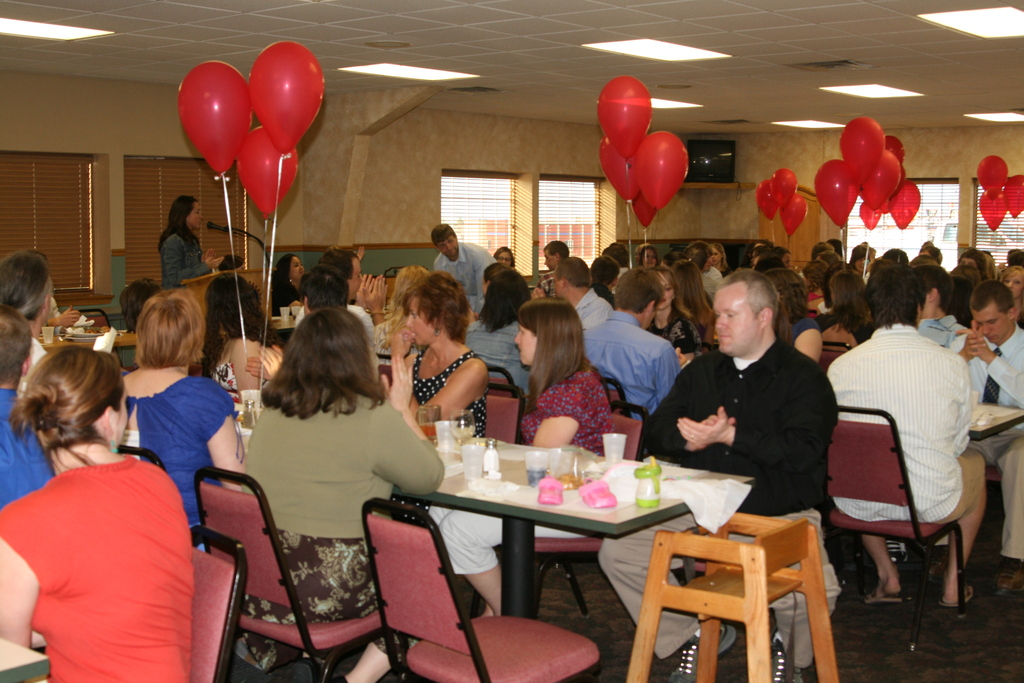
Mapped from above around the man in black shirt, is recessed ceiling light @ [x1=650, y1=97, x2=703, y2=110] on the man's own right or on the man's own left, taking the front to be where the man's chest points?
on the man's own right

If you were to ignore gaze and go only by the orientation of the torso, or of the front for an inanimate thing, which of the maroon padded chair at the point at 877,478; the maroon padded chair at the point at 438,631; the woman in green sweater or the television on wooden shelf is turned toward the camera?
the television on wooden shelf

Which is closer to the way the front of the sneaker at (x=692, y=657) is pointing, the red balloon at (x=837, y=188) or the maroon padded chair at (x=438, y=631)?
the maroon padded chair

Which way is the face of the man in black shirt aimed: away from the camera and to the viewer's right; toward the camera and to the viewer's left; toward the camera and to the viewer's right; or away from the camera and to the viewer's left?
toward the camera and to the viewer's left

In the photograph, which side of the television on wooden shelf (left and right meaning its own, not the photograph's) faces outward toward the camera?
front

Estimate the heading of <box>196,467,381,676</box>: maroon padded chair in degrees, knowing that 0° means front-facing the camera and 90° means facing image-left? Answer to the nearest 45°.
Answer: approximately 225°

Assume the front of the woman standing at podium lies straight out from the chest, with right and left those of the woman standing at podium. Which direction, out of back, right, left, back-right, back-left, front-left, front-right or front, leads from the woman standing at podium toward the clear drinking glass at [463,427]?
right

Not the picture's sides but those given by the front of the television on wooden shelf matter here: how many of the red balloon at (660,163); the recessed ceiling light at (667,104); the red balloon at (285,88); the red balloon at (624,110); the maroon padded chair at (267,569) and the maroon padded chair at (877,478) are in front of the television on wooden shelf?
6

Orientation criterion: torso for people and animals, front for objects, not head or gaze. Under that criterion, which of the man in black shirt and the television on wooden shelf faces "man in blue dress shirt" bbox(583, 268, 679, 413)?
the television on wooden shelf

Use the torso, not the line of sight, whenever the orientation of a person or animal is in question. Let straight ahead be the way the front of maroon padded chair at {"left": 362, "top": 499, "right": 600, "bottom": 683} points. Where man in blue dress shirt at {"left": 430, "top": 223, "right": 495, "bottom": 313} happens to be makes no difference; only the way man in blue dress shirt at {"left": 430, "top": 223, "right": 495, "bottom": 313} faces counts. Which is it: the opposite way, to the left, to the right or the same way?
the opposite way

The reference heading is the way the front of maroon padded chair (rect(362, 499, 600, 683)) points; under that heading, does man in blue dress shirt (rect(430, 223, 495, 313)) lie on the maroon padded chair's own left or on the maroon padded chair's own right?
on the maroon padded chair's own left

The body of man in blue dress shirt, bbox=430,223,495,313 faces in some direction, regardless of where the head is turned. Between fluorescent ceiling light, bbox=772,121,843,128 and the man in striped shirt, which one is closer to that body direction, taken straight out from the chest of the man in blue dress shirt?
the man in striped shirt

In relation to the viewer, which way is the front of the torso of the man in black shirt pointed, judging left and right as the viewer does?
facing the viewer and to the left of the viewer

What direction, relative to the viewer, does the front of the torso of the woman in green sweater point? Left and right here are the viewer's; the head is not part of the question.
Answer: facing away from the viewer and to the right of the viewer

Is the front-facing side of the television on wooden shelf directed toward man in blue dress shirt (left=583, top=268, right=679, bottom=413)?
yes

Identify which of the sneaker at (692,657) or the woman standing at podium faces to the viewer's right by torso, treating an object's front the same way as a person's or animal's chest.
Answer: the woman standing at podium

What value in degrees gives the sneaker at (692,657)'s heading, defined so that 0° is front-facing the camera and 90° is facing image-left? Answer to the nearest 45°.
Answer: approximately 45°

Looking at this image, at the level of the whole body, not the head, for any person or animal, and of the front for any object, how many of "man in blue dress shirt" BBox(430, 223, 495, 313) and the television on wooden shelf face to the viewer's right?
0
